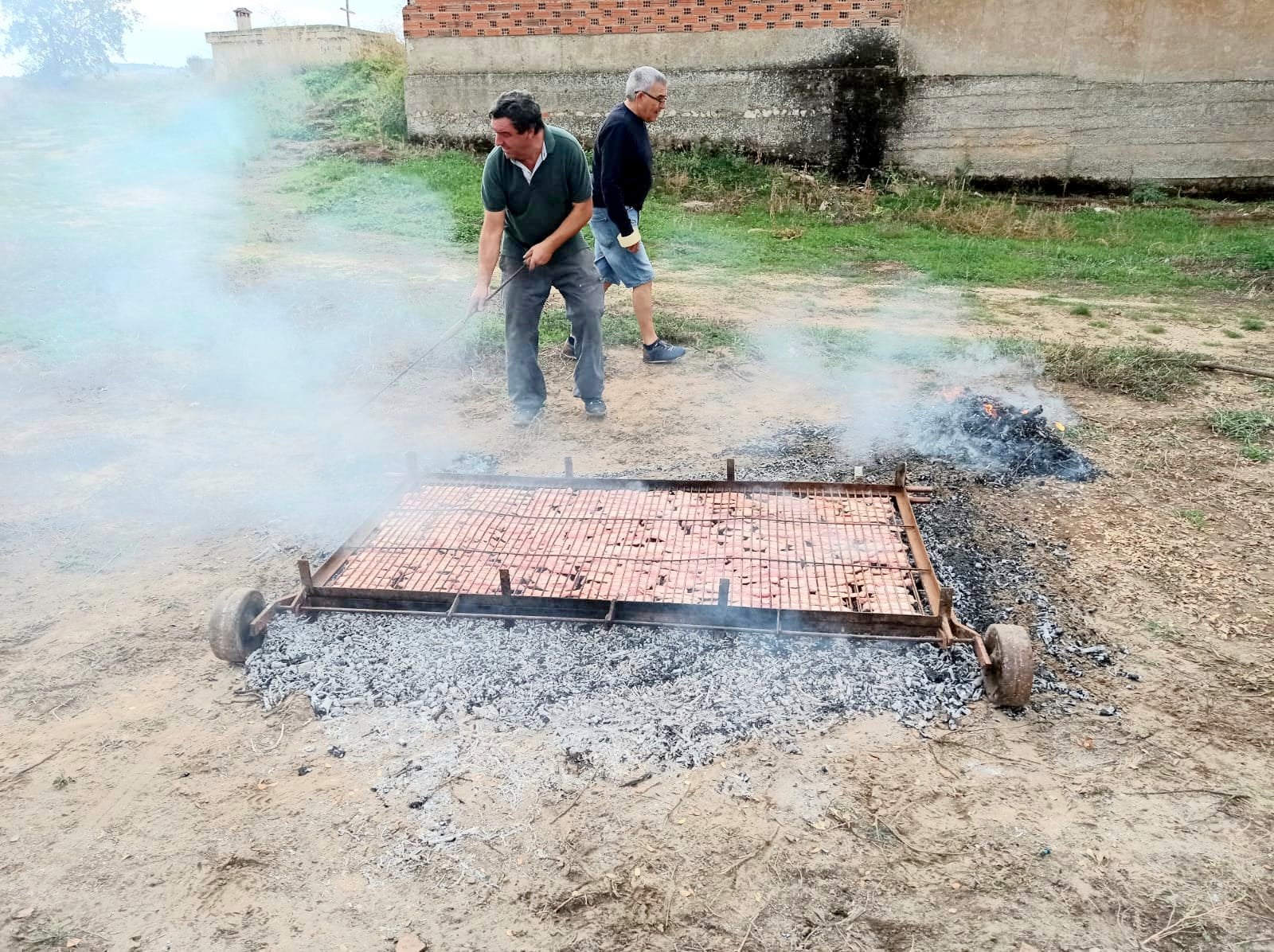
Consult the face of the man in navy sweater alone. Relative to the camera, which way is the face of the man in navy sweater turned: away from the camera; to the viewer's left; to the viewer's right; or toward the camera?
to the viewer's right

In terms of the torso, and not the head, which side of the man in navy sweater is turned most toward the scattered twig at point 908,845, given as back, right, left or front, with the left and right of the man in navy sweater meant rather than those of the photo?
right

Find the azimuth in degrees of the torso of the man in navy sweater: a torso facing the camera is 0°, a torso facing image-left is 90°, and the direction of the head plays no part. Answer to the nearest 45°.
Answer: approximately 270°

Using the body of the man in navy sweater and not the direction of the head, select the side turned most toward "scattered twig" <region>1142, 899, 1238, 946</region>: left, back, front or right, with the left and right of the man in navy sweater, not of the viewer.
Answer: right

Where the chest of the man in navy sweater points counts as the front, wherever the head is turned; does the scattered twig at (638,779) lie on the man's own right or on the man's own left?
on the man's own right

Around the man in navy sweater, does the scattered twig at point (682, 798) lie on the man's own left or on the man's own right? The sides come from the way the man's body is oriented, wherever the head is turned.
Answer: on the man's own right
